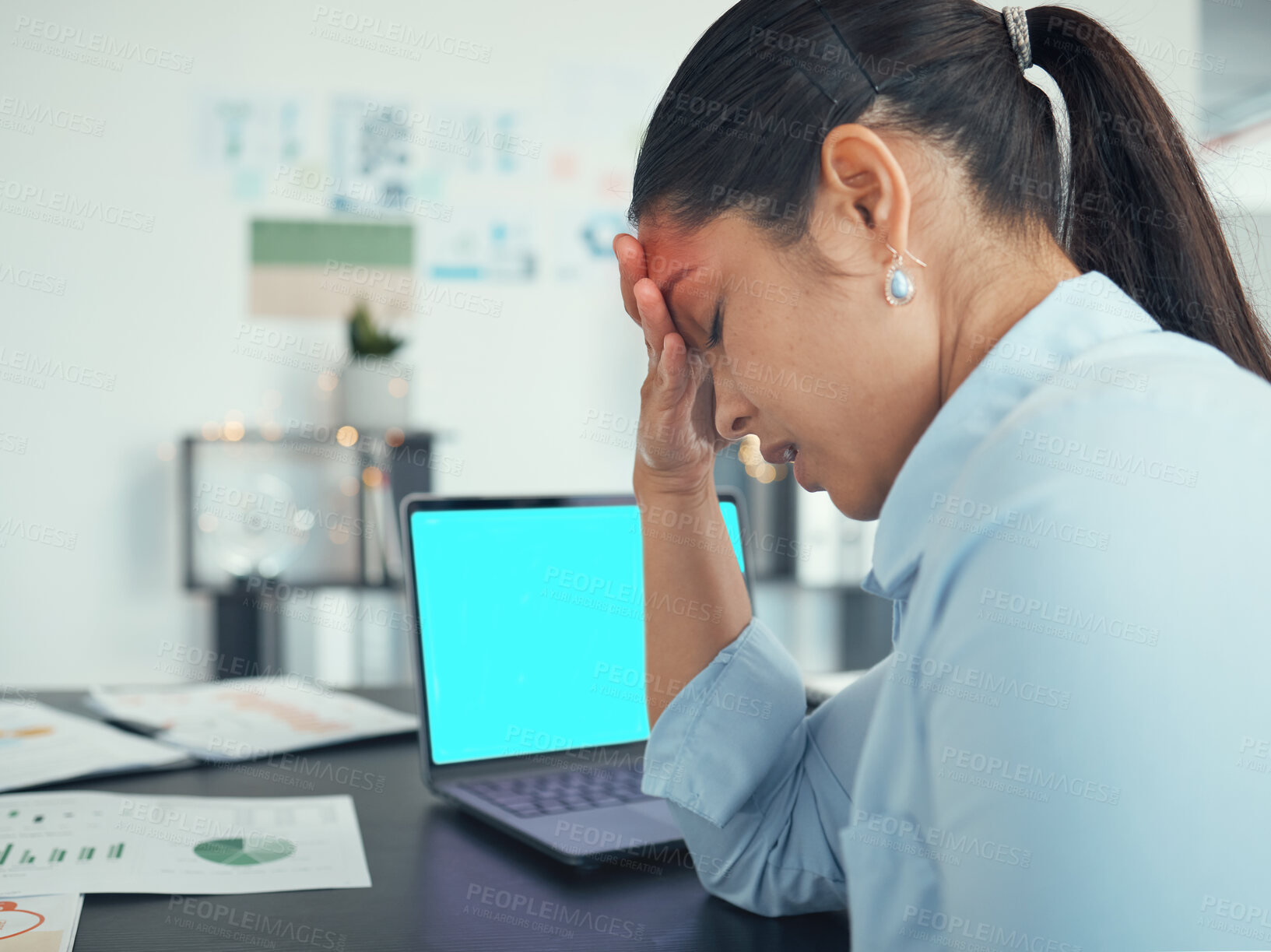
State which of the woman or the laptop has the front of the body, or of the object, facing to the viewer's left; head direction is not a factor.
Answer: the woman

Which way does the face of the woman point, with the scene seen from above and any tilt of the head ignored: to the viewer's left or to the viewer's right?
to the viewer's left

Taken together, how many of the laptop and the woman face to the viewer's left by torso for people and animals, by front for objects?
1

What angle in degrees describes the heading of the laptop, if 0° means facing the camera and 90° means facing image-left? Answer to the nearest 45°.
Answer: approximately 315°

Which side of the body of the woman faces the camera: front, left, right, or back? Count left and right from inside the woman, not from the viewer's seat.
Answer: left

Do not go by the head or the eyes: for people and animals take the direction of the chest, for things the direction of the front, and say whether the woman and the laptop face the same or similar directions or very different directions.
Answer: very different directions
